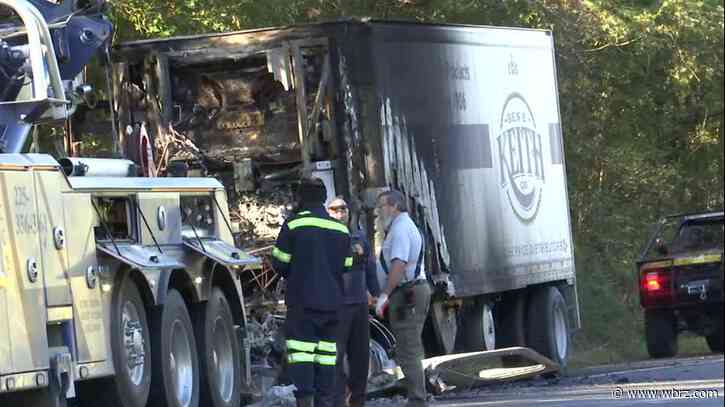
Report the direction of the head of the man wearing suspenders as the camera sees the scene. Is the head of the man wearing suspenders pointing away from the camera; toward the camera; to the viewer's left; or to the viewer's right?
to the viewer's left

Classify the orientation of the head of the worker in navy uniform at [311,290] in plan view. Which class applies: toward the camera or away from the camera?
away from the camera

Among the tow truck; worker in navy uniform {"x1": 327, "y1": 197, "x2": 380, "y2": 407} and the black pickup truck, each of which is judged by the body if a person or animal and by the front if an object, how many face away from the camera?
1

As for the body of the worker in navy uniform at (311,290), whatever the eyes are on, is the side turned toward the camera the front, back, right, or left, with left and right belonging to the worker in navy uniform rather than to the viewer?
back

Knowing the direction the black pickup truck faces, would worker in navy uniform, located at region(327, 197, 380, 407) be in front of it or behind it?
behind

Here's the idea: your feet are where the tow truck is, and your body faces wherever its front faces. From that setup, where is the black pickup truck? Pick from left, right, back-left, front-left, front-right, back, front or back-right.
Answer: back

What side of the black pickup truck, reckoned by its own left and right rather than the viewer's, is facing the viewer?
back

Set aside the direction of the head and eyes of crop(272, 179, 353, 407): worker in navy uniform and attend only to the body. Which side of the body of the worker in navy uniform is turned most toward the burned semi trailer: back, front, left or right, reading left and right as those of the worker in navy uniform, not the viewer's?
front

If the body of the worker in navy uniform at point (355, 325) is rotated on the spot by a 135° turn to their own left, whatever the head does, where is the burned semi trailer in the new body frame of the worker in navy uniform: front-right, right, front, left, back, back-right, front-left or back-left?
left

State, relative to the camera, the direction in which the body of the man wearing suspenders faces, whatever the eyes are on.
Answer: to the viewer's left

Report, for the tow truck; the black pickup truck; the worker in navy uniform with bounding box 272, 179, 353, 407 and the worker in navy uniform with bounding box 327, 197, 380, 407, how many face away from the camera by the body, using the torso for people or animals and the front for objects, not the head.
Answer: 2

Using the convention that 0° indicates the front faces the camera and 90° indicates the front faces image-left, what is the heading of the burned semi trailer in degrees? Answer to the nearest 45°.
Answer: approximately 45°

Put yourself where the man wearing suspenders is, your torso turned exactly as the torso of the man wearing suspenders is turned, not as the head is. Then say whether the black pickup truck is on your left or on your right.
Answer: on your right

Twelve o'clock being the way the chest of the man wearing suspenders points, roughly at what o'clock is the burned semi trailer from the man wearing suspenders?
The burned semi trailer is roughly at 3 o'clock from the man wearing suspenders.

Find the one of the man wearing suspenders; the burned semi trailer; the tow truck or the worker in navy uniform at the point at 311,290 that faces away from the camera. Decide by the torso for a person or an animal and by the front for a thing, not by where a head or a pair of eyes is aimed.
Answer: the worker in navy uniform
